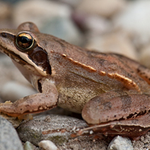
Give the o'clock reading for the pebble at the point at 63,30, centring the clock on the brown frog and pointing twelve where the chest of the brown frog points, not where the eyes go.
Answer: The pebble is roughly at 3 o'clock from the brown frog.

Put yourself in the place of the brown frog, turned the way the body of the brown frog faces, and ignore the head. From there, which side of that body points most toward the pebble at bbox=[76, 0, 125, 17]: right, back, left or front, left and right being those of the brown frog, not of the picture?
right

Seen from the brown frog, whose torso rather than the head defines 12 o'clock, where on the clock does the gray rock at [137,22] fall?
The gray rock is roughly at 4 o'clock from the brown frog.

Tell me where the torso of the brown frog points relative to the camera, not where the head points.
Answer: to the viewer's left

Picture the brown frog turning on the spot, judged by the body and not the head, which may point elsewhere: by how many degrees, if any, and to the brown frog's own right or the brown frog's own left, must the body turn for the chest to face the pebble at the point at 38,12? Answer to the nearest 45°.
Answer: approximately 90° to the brown frog's own right
